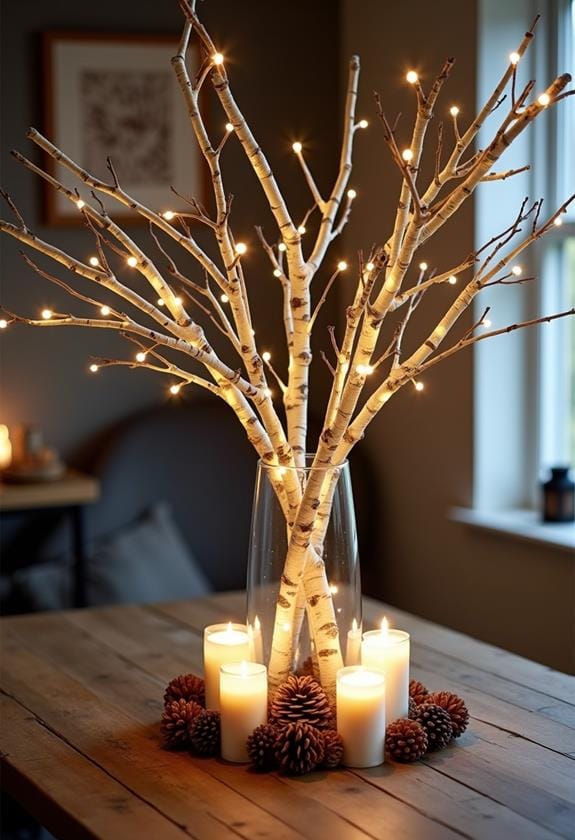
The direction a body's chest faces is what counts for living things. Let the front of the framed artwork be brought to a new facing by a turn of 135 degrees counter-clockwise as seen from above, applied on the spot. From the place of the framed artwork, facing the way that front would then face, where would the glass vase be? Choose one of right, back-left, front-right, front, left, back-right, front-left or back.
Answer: back-right

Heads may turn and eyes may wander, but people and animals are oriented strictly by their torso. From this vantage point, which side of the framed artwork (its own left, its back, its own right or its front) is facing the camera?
front

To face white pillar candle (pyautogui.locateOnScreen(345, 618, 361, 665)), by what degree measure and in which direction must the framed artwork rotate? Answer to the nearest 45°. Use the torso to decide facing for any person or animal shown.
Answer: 0° — it already faces it

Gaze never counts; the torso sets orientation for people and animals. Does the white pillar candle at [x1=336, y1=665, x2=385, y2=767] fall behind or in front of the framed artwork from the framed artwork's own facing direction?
in front

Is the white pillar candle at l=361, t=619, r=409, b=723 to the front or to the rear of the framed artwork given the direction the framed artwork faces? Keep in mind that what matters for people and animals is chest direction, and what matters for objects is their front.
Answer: to the front

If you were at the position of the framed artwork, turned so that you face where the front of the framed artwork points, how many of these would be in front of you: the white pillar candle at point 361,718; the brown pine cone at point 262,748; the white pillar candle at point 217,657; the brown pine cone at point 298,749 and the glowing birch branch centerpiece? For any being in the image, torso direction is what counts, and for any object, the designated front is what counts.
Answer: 5

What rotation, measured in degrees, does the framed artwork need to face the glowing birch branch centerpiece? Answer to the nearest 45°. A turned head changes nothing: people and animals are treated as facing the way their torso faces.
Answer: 0° — it already faces it

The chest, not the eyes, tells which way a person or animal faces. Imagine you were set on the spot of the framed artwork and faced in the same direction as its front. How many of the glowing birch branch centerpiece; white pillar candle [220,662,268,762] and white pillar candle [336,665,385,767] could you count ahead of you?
3

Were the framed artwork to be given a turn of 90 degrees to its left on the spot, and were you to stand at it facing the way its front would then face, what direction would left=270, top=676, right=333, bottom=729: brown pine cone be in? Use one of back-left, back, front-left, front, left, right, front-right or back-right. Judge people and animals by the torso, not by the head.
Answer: right

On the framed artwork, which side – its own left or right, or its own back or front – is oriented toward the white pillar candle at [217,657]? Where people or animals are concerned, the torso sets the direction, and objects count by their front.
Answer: front

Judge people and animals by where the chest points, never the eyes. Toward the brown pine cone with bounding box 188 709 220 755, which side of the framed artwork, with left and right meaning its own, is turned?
front

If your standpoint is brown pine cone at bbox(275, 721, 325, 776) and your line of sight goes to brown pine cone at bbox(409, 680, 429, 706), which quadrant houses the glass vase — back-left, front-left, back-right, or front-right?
front-left

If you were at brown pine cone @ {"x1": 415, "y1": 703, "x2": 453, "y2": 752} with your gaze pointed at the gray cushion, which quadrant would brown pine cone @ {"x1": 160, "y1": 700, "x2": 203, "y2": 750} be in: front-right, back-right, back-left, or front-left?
front-left
